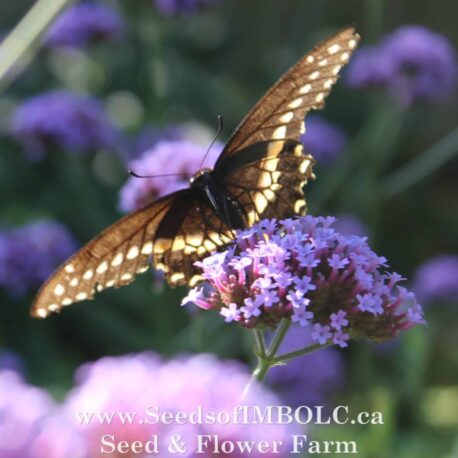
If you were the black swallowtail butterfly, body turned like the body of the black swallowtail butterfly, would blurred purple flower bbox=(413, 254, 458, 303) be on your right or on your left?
on your right

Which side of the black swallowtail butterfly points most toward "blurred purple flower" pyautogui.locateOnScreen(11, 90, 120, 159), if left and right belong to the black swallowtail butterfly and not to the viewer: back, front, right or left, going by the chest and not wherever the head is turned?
front

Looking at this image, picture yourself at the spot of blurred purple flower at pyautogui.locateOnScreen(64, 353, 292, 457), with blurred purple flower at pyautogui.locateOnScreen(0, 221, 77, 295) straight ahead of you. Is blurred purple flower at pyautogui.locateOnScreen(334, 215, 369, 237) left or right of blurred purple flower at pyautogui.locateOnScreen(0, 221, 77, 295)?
right

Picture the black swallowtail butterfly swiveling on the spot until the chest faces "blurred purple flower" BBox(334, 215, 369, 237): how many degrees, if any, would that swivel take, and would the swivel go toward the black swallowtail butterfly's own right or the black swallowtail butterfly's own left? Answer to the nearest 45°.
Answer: approximately 45° to the black swallowtail butterfly's own right

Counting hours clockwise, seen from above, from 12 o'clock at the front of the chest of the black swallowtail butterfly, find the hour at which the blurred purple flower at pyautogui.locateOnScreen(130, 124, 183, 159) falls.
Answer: The blurred purple flower is roughly at 1 o'clock from the black swallowtail butterfly.

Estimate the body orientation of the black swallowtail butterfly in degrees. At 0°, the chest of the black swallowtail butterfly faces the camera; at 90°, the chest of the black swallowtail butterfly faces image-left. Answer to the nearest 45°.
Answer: approximately 135°

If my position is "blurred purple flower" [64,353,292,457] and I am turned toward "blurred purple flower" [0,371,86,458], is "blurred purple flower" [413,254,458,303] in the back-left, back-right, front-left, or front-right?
back-right
